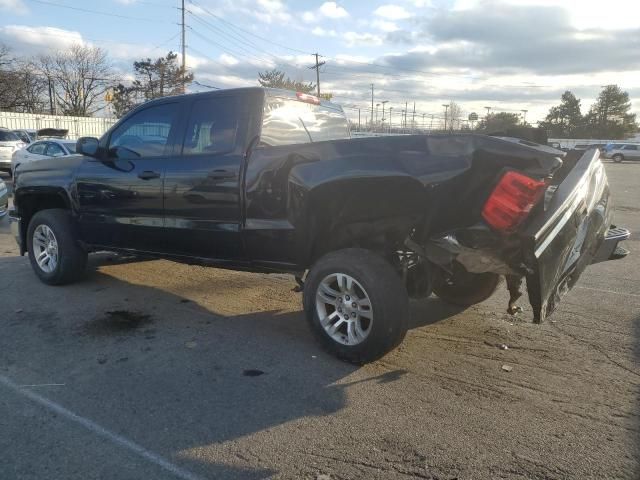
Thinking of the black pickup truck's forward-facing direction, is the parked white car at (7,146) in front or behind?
in front

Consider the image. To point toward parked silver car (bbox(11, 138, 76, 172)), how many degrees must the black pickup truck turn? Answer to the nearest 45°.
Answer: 0° — it already faces it

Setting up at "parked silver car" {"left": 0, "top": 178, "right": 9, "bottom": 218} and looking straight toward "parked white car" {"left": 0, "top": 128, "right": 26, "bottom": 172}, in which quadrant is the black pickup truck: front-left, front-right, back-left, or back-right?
back-right

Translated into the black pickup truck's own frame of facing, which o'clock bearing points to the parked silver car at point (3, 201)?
The parked silver car is roughly at 12 o'clock from the black pickup truck.

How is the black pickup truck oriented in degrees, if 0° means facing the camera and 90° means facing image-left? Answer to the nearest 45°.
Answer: approximately 135°

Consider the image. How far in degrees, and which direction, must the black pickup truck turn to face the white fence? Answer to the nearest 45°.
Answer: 0° — it already faces it
